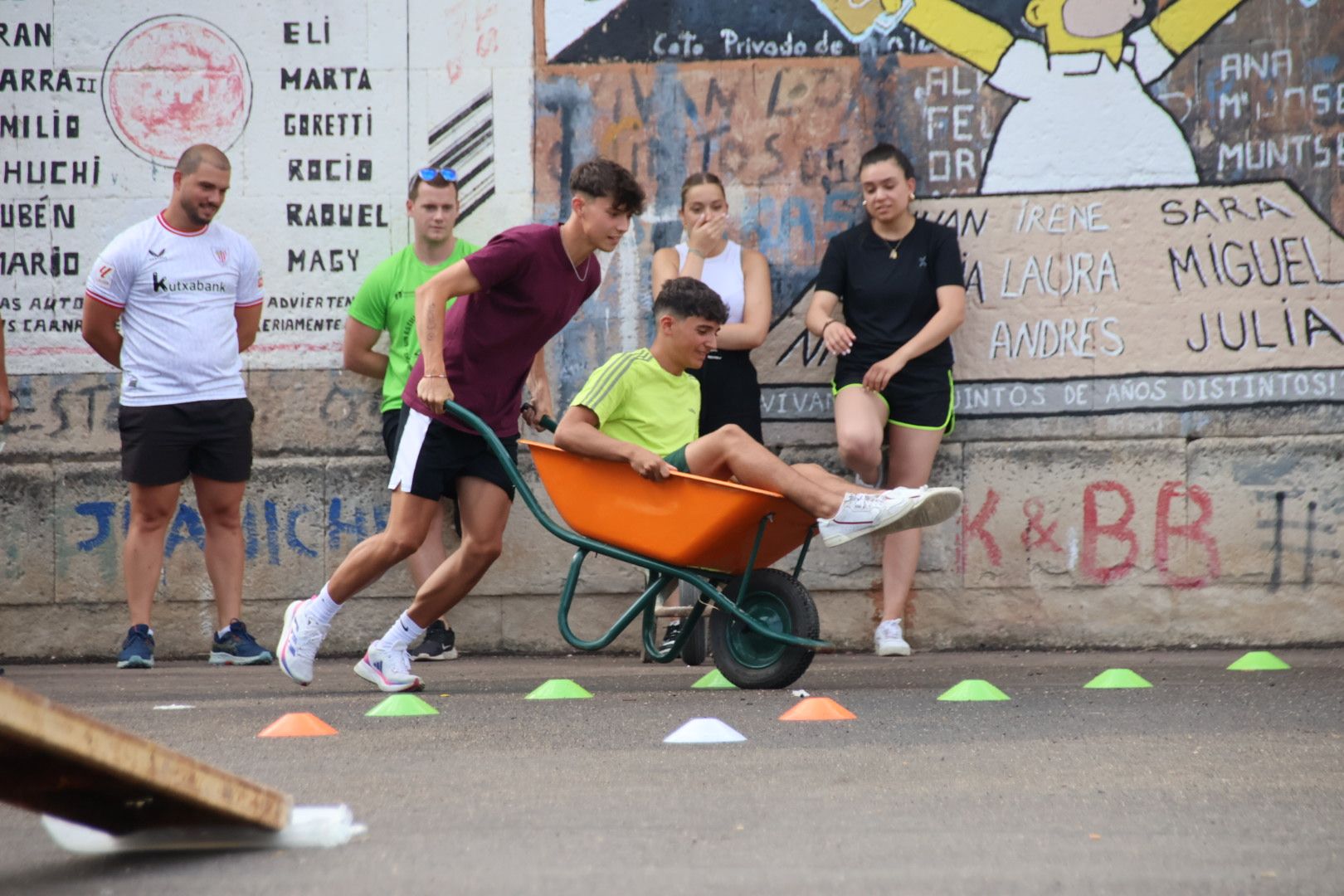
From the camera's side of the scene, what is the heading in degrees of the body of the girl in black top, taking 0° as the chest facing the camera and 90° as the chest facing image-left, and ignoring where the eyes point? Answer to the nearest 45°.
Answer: approximately 0°

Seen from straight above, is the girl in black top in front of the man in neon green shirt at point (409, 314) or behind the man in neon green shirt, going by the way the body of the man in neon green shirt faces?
in front

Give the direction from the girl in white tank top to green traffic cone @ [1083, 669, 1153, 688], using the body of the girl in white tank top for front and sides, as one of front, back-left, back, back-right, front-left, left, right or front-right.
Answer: front-left

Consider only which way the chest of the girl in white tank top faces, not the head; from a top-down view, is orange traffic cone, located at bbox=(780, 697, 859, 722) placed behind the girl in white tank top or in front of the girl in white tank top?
in front

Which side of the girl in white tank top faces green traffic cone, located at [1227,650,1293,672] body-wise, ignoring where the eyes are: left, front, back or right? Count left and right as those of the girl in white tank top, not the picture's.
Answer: left

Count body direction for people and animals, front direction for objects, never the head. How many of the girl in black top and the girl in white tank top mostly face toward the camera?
2

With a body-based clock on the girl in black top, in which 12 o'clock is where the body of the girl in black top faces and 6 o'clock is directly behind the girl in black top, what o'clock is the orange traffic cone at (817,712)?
The orange traffic cone is roughly at 12 o'clock from the girl in black top.

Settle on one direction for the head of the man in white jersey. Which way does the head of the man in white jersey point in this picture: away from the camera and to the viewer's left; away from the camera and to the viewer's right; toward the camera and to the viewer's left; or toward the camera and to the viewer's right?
toward the camera and to the viewer's right

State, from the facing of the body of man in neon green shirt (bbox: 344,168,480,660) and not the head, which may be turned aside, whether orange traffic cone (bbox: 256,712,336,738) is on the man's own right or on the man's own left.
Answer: on the man's own right

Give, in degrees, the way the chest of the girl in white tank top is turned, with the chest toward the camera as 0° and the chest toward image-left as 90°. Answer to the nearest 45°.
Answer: approximately 0°
